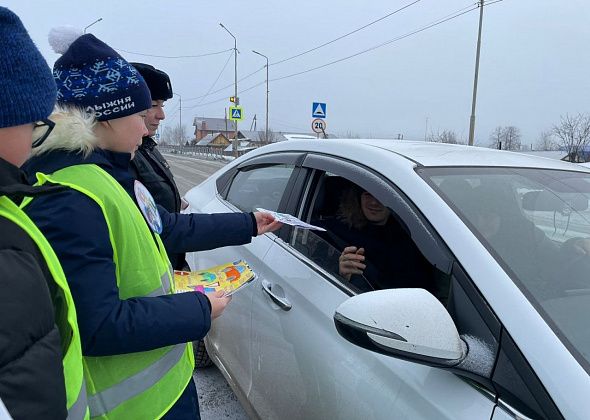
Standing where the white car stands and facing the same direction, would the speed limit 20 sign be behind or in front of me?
behind

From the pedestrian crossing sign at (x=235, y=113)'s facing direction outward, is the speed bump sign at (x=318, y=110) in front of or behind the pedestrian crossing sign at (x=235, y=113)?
in front

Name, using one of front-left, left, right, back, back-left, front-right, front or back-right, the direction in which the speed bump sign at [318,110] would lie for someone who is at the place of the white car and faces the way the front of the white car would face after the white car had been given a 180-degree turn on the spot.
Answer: front-right

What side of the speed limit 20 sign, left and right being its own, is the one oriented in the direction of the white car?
front

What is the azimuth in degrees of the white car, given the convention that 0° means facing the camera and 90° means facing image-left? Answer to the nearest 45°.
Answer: approximately 315°

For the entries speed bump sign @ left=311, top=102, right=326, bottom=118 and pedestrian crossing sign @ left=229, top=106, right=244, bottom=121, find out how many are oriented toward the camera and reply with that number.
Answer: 2

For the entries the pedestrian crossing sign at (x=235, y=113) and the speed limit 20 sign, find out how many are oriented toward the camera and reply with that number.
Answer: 2

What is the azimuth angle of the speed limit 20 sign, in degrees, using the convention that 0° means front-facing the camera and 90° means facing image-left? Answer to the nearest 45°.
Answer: approximately 0°
